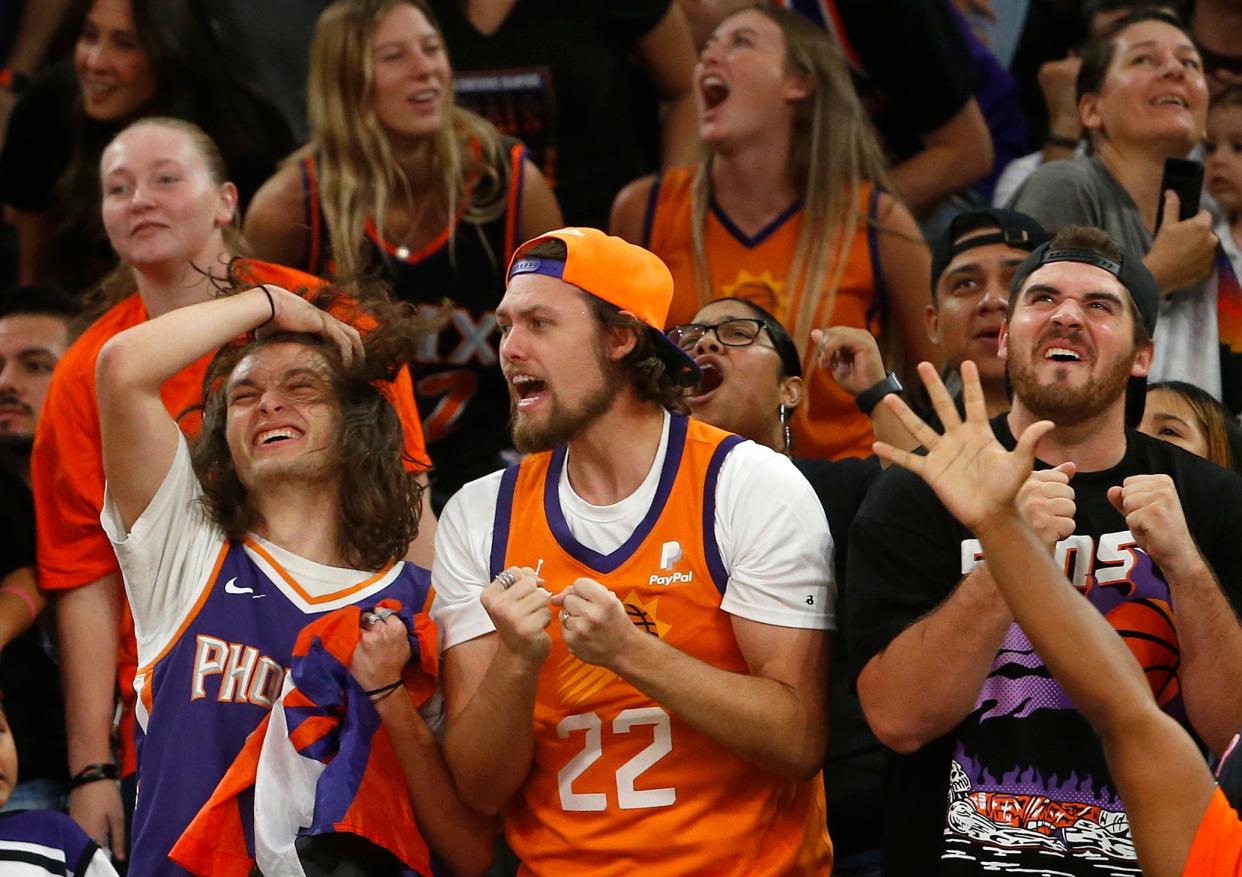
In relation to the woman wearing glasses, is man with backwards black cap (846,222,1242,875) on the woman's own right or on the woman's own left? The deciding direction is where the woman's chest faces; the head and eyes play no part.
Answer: on the woman's own left

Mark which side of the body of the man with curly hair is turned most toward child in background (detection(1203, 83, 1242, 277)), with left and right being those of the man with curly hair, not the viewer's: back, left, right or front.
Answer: left

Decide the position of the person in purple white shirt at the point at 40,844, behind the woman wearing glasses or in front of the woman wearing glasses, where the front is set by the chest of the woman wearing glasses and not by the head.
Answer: in front

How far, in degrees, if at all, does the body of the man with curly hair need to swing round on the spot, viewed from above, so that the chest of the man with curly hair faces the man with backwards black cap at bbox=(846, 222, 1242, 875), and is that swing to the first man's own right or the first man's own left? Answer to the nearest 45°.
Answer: approximately 90° to the first man's own left

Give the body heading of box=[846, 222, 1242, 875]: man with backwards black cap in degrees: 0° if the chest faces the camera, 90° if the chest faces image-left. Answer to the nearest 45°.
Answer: approximately 0°

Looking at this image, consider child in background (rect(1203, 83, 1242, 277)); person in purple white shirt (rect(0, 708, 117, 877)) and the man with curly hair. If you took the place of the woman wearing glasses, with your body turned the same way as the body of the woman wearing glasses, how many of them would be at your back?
1

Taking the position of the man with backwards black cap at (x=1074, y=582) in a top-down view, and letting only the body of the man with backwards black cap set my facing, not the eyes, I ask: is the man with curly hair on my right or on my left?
on my right

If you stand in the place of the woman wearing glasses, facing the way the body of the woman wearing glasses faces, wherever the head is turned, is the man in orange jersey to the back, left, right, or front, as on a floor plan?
front
